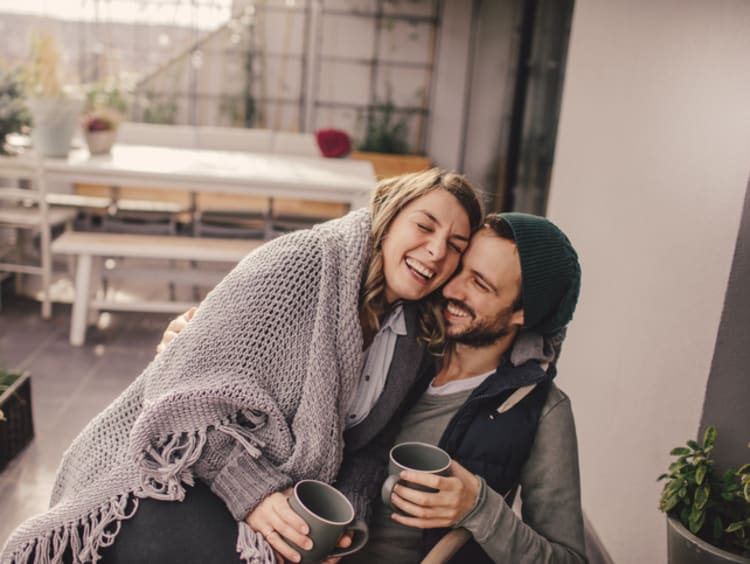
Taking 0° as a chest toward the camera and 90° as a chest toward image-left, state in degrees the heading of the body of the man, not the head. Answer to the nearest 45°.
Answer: approximately 45°

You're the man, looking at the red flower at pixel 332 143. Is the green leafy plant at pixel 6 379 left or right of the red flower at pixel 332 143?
left

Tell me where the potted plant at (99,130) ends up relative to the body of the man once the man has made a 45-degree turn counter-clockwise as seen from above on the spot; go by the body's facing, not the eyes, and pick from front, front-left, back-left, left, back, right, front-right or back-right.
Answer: back-right

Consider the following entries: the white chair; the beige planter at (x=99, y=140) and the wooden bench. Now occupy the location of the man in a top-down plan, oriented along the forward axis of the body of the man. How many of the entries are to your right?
3

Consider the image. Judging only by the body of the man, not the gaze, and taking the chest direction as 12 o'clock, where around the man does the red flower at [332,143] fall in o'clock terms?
The red flower is roughly at 4 o'clock from the man.

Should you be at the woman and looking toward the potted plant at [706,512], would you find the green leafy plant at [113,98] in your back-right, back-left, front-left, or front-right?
back-left

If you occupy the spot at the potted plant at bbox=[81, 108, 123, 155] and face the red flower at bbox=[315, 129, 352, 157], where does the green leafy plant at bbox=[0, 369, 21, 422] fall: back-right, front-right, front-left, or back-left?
back-right

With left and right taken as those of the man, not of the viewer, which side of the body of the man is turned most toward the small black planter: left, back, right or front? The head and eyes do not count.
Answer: right

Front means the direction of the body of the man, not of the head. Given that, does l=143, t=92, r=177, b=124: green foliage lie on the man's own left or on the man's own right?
on the man's own right

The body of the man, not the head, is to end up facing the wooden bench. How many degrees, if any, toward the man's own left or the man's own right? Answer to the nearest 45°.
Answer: approximately 90° to the man's own right

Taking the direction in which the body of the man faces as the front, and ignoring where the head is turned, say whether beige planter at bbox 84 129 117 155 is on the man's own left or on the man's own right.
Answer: on the man's own right

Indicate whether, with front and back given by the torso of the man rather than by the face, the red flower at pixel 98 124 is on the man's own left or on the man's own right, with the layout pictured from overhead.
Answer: on the man's own right
